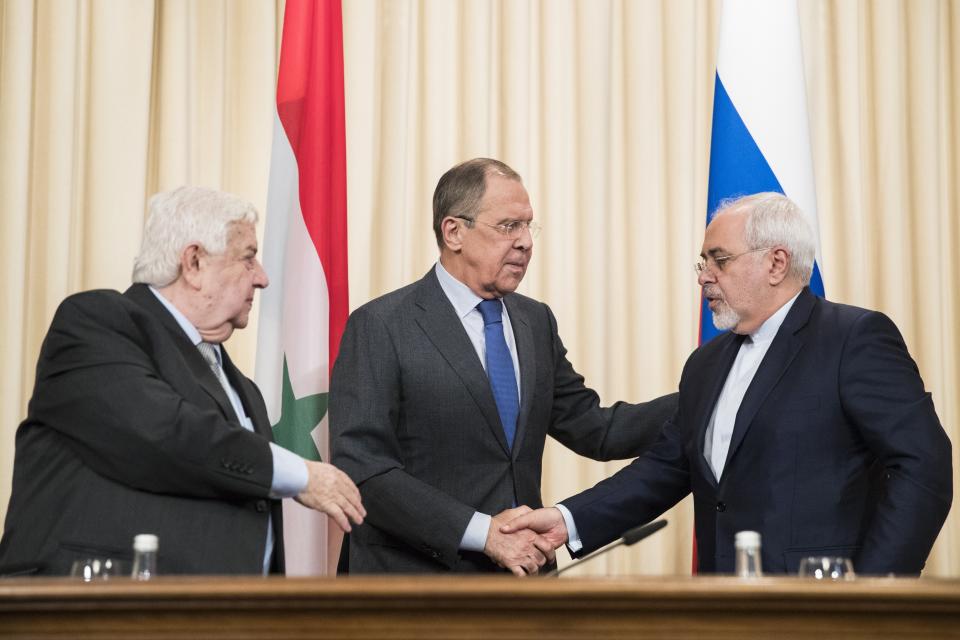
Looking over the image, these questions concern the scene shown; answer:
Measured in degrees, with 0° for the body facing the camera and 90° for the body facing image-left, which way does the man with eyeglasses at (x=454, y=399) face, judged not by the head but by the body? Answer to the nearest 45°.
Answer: approximately 315°

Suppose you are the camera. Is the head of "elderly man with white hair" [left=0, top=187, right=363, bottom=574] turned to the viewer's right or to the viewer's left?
to the viewer's right

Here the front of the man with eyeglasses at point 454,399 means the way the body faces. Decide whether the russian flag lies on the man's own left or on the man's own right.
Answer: on the man's own left

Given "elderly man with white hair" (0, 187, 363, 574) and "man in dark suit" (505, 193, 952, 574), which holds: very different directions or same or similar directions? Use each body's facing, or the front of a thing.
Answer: very different directions

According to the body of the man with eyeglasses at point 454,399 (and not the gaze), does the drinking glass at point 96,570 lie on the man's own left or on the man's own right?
on the man's own right

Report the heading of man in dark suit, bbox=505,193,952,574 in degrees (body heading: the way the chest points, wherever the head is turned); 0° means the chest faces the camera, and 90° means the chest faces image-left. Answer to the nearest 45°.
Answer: approximately 45°

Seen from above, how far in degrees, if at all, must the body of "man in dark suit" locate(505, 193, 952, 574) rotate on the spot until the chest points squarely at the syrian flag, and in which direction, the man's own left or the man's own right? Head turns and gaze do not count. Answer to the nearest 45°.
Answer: approximately 90° to the man's own right

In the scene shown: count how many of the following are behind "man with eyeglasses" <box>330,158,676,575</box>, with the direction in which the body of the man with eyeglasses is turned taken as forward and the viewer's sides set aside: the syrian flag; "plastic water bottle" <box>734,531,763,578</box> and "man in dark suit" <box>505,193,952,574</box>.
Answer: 1

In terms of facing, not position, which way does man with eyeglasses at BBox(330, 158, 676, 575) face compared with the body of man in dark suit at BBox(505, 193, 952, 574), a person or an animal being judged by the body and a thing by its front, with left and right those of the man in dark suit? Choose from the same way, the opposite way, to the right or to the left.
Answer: to the left

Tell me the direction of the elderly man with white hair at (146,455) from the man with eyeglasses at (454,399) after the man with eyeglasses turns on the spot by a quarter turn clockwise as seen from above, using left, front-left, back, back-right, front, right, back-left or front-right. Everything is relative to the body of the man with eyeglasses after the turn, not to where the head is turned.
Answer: front

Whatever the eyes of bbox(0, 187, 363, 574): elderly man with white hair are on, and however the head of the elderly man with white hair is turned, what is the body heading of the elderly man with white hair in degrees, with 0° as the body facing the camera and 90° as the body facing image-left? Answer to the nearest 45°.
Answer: approximately 270°

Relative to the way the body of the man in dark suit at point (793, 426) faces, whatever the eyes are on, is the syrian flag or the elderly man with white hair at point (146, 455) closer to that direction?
the elderly man with white hair

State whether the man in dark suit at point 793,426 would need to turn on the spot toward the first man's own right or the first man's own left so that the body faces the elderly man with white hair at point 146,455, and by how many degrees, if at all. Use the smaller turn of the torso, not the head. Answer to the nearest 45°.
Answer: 0° — they already face them

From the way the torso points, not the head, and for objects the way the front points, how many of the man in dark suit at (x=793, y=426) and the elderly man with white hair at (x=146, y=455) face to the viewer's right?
1
